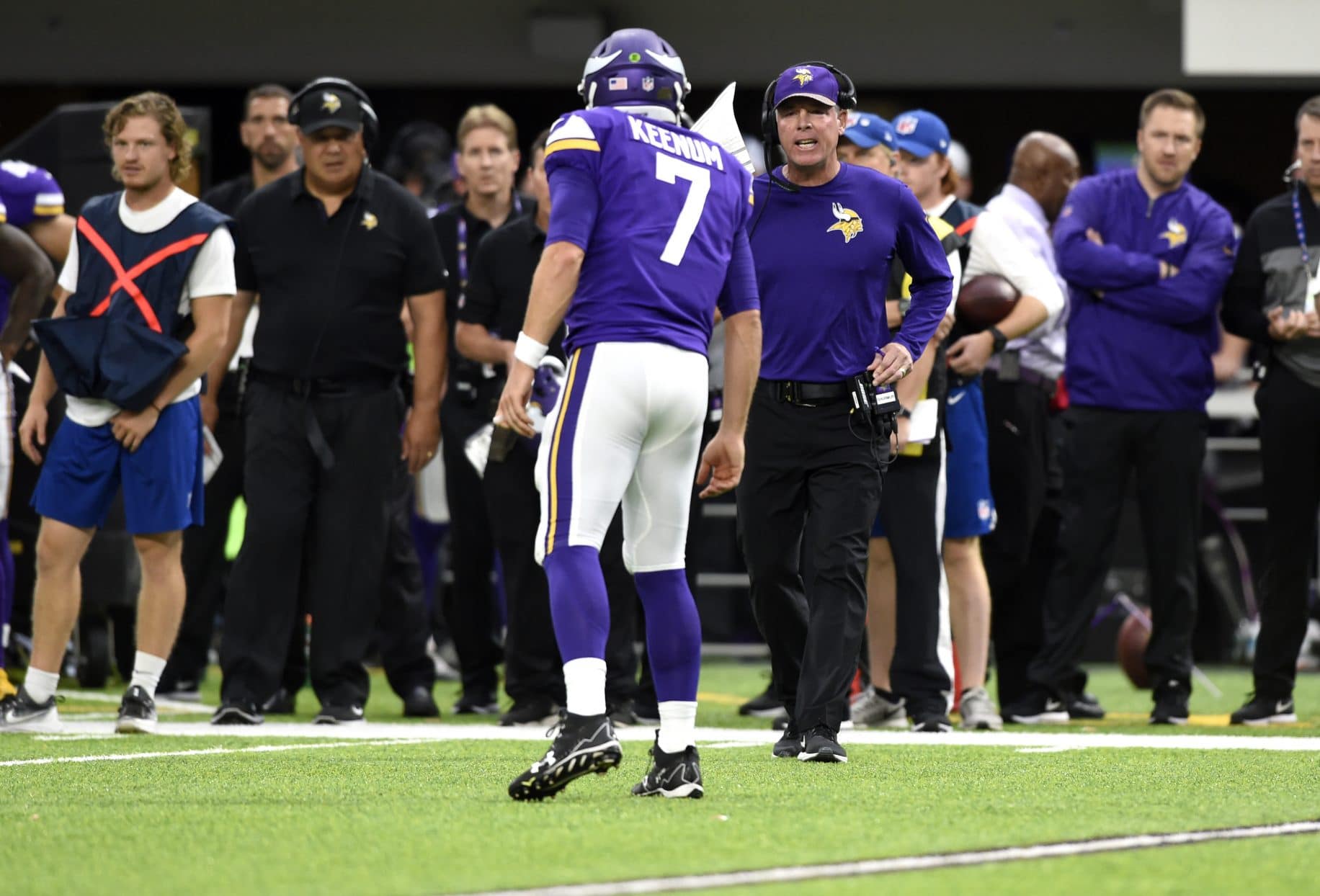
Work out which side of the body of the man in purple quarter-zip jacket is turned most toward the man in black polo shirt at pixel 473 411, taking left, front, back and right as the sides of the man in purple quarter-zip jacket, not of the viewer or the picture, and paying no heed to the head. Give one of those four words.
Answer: right

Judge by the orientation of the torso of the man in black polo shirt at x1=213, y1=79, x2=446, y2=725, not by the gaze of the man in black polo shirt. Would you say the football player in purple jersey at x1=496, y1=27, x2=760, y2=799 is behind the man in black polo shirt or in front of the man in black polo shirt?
in front

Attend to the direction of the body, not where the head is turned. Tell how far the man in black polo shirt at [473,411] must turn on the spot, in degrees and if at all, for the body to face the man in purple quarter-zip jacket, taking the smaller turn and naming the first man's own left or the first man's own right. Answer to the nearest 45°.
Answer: approximately 90° to the first man's own left

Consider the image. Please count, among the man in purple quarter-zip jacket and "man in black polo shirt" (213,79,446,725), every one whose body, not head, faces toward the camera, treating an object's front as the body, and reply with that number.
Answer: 2

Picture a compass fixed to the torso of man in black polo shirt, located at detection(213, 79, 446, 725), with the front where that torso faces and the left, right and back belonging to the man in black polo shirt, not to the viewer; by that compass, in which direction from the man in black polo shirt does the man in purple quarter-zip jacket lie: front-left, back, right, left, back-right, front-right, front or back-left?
left

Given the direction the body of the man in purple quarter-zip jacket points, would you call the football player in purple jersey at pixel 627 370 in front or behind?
in front

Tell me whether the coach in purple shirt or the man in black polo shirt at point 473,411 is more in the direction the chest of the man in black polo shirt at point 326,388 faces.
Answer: the coach in purple shirt

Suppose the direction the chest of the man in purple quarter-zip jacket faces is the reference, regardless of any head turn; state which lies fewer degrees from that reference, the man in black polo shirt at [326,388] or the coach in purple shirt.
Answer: the coach in purple shirt

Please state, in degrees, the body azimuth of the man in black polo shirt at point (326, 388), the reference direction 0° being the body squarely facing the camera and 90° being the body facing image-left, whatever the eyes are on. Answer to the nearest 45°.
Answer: approximately 0°

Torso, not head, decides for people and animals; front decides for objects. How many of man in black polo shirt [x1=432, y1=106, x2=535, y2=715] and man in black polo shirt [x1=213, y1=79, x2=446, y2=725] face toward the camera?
2
